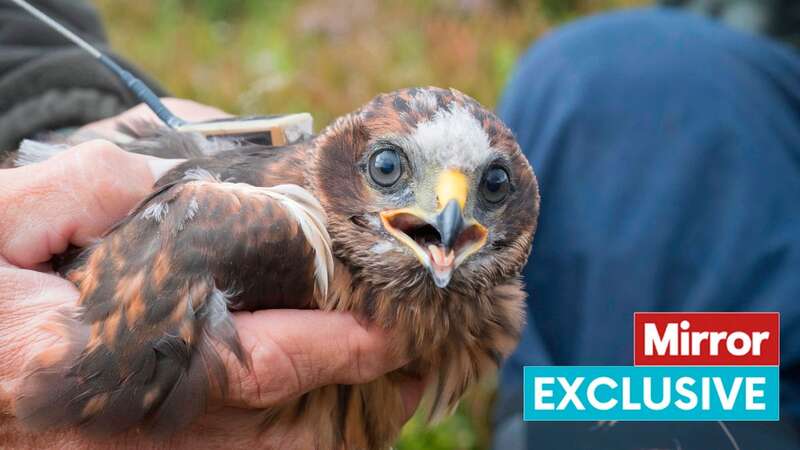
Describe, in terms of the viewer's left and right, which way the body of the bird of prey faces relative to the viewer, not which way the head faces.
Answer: facing the viewer and to the right of the viewer
